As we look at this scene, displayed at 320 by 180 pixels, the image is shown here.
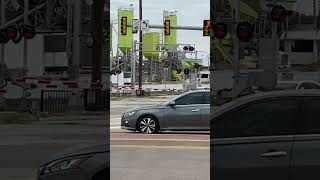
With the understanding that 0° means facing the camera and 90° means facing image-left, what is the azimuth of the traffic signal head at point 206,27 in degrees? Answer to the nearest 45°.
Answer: approximately 0°

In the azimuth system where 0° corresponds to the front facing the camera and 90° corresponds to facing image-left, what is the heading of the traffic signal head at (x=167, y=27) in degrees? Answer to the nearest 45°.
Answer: approximately 0°
